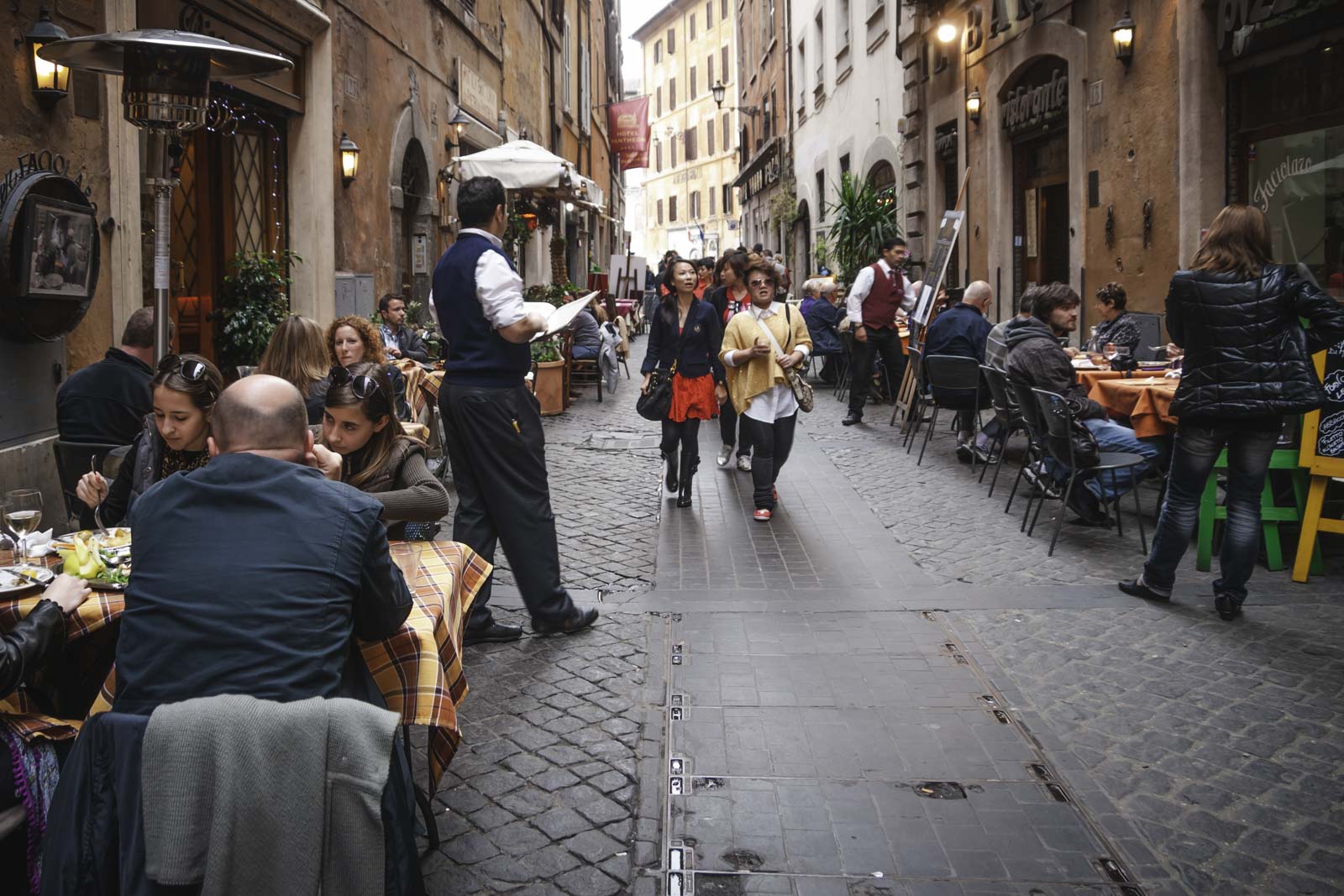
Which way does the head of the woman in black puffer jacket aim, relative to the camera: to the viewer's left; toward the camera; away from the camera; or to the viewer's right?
away from the camera

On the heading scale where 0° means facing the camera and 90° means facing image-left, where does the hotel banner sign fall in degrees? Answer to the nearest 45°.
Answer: approximately 0°

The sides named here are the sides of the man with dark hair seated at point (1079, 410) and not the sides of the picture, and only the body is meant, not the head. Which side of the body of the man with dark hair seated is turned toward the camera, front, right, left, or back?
right

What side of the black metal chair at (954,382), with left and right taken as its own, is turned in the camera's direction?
back

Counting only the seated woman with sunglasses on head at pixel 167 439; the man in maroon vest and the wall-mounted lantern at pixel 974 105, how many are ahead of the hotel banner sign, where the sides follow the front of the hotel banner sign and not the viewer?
3

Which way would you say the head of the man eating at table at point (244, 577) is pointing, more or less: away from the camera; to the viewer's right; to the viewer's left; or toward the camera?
away from the camera

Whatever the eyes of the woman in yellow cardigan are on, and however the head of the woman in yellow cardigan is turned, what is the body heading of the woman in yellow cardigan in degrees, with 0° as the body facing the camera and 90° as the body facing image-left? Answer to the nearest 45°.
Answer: approximately 0°

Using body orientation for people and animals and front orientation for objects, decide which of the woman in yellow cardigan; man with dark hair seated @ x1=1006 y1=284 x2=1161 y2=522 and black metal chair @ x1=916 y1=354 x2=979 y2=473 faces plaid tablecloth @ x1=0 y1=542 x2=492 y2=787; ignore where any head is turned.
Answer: the woman in yellow cardigan

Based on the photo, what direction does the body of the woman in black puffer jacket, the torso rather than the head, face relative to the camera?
away from the camera

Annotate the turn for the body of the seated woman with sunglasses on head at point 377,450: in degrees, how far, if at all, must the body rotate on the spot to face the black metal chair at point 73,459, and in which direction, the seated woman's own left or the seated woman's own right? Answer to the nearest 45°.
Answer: approximately 90° to the seated woman's own right

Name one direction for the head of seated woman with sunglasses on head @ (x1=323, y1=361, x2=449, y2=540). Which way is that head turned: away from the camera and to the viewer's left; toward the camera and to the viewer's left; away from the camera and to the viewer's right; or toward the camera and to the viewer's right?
toward the camera and to the viewer's left

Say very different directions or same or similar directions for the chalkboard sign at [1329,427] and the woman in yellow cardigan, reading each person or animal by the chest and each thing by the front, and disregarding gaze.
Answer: same or similar directions

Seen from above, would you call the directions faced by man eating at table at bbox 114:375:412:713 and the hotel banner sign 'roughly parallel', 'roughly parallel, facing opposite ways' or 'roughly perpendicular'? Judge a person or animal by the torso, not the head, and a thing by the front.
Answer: roughly parallel, facing opposite ways

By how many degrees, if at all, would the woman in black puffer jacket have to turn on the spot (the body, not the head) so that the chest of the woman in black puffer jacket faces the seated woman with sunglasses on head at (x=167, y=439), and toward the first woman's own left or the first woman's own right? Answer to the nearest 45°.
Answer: approximately 135° to the first woman's own left

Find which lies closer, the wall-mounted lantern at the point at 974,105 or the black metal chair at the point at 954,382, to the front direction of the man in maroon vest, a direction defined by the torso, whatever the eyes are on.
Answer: the black metal chair
